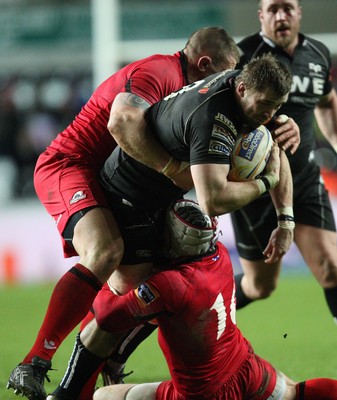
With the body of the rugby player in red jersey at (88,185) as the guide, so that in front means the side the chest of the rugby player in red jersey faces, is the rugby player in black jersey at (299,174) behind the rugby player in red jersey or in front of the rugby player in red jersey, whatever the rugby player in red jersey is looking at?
in front

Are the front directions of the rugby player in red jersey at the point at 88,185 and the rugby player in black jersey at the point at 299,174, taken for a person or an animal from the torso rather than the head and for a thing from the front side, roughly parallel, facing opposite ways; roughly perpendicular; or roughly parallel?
roughly perpendicular

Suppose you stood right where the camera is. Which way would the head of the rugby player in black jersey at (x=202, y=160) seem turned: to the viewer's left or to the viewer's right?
to the viewer's right

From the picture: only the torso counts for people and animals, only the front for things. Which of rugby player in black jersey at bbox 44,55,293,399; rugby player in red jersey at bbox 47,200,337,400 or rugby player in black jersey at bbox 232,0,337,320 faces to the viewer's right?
rugby player in black jersey at bbox 44,55,293,399

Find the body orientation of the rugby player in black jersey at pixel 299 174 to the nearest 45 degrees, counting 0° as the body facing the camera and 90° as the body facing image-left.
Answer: approximately 0°

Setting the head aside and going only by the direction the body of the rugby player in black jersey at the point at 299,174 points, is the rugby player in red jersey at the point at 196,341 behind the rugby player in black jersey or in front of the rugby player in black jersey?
in front

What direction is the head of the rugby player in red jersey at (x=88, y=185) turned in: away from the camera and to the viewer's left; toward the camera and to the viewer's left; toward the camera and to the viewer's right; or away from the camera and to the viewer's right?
away from the camera and to the viewer's right

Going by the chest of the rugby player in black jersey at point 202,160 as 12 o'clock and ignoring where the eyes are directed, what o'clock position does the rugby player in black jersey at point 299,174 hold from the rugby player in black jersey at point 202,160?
the rugby player in black jersey at point 299,174 is roughly at 10 o'clock from the rugby player in black jersey at point 202,160.

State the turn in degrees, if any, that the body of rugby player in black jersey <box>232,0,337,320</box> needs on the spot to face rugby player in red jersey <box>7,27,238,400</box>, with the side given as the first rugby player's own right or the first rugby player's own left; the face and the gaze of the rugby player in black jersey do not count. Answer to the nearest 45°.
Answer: approximately 45° to the first rugby player's own right

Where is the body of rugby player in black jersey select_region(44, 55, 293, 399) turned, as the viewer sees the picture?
to the viewer's right

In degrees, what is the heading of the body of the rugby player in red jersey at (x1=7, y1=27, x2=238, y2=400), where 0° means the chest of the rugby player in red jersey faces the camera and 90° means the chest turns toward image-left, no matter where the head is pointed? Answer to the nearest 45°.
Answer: approximately 270°

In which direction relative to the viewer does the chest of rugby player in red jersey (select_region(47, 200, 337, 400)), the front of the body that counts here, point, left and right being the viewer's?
facing away from the viewer and to the left of the viewer
